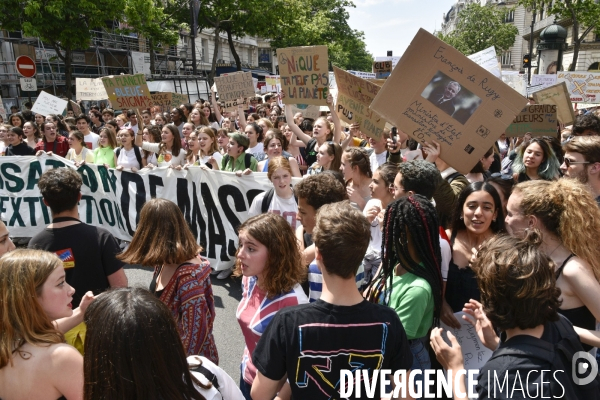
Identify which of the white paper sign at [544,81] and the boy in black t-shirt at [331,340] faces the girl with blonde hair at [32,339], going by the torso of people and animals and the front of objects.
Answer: the white paper sign

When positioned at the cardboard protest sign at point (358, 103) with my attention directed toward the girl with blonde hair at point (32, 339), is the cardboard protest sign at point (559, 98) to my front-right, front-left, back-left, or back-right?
back-left

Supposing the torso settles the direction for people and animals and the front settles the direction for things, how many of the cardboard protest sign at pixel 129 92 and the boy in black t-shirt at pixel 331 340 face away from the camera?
1

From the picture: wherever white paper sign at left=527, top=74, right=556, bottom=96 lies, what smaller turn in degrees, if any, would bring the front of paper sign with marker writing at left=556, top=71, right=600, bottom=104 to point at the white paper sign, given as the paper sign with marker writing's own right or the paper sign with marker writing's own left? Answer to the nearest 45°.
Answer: approximately 135° to the paper sign with marker writing's own right

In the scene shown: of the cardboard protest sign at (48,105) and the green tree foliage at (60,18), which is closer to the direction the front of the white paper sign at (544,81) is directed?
the cardboard protest sign

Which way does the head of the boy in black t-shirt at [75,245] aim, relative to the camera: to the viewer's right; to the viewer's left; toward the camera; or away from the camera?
away from the camera

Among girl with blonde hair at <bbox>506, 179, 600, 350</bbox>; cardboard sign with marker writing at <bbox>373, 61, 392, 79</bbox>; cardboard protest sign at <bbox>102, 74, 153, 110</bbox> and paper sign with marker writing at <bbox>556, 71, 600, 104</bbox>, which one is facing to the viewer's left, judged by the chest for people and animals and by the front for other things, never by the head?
the girl with blonde hair

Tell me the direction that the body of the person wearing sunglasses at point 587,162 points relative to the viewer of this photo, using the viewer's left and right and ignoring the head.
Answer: facing to the left of the viewer

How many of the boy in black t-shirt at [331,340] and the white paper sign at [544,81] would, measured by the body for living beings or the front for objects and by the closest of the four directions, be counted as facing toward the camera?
1

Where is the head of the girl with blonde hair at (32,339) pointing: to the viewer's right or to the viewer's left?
to the viewer's right

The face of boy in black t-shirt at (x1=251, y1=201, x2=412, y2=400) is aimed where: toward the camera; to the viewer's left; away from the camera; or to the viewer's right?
away from the camera

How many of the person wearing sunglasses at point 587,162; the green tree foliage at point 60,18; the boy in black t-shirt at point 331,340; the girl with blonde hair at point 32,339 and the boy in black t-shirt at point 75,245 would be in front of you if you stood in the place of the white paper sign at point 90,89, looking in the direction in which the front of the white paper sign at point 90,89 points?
4
